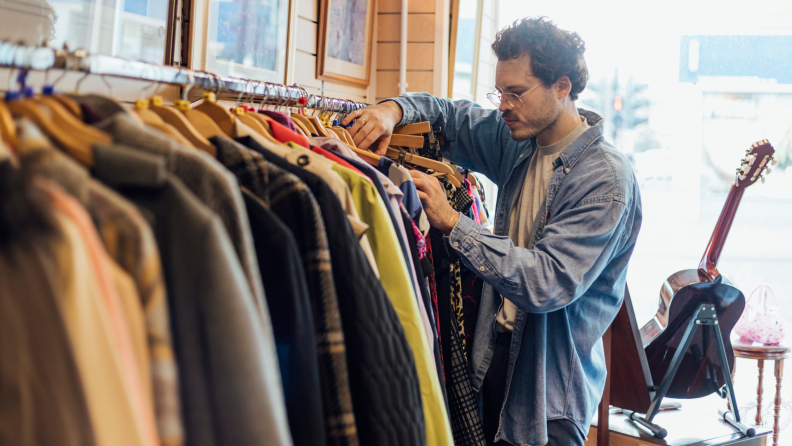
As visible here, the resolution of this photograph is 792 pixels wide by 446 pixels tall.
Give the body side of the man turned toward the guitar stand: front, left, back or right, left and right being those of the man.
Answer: back

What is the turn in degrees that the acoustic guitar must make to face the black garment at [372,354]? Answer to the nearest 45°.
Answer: approximately 135° to its left

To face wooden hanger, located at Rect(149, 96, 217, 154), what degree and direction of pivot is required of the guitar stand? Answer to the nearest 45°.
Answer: approximately 135° to its left

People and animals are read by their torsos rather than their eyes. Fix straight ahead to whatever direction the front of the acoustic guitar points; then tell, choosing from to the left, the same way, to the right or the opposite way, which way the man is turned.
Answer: to the left

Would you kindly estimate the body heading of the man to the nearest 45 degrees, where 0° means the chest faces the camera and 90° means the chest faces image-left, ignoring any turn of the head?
approximately 45°

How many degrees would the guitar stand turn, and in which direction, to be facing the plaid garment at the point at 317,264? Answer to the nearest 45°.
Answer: approximately 135° to its left

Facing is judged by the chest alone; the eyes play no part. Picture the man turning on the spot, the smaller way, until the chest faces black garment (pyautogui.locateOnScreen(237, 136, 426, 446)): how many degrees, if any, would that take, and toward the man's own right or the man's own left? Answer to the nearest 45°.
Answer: approximately 45° to the man's own left

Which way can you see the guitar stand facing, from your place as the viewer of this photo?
facing away from the viewer and to the left of the viewer

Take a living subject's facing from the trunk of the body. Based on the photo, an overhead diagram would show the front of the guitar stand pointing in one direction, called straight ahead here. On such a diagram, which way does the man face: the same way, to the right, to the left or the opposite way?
to the left
